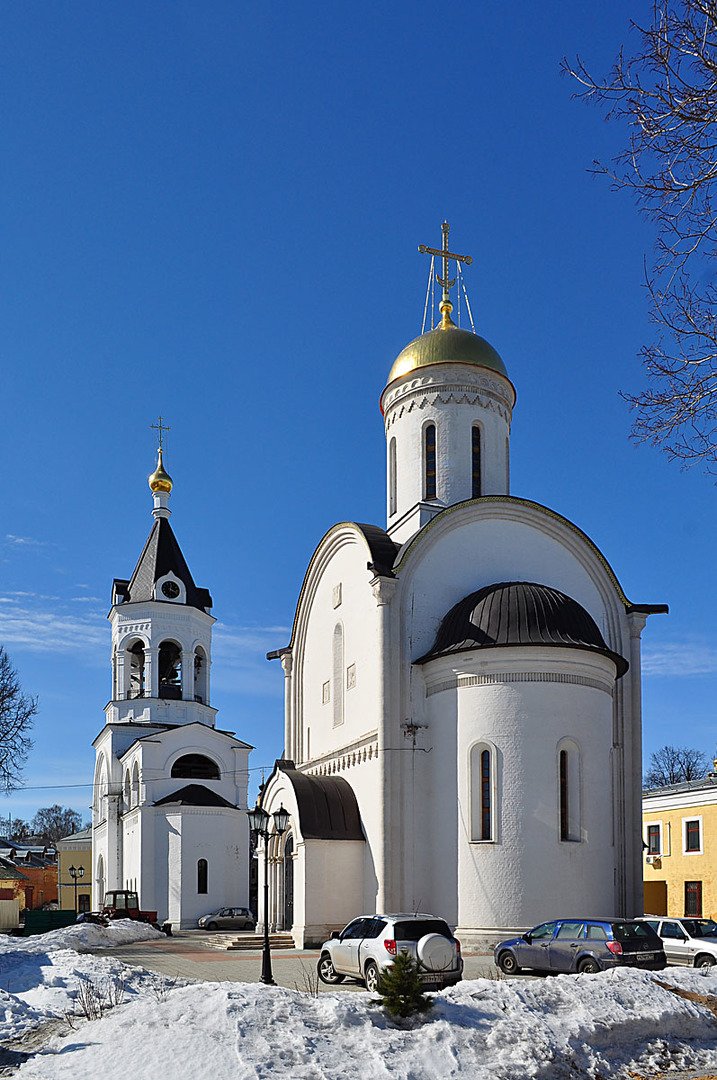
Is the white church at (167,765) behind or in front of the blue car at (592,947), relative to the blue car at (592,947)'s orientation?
in front

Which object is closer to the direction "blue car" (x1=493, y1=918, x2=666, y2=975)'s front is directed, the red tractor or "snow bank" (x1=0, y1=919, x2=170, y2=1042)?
the red tractor

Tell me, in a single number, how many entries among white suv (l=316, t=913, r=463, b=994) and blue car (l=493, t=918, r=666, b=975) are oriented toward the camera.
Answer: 0

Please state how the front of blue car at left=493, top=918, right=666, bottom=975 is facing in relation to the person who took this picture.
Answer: facing away from the viewer and to the left of the viewer

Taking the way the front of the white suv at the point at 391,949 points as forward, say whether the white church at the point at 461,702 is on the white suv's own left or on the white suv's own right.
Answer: on the white suv's own right

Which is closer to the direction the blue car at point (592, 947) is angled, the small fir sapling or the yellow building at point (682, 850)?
the yellow building

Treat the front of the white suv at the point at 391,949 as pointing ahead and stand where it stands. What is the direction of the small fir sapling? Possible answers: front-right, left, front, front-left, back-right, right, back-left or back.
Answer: back-left

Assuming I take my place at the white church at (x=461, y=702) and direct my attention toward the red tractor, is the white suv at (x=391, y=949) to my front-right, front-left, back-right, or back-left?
back-left

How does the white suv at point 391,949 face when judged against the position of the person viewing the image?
facing away from the viewer and to the left of the viewer

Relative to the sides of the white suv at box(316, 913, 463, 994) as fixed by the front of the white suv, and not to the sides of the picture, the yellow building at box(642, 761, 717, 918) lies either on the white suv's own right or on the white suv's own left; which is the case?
on the white suv's own right

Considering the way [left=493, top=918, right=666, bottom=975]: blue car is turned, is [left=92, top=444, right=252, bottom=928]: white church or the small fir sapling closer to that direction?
the white church
